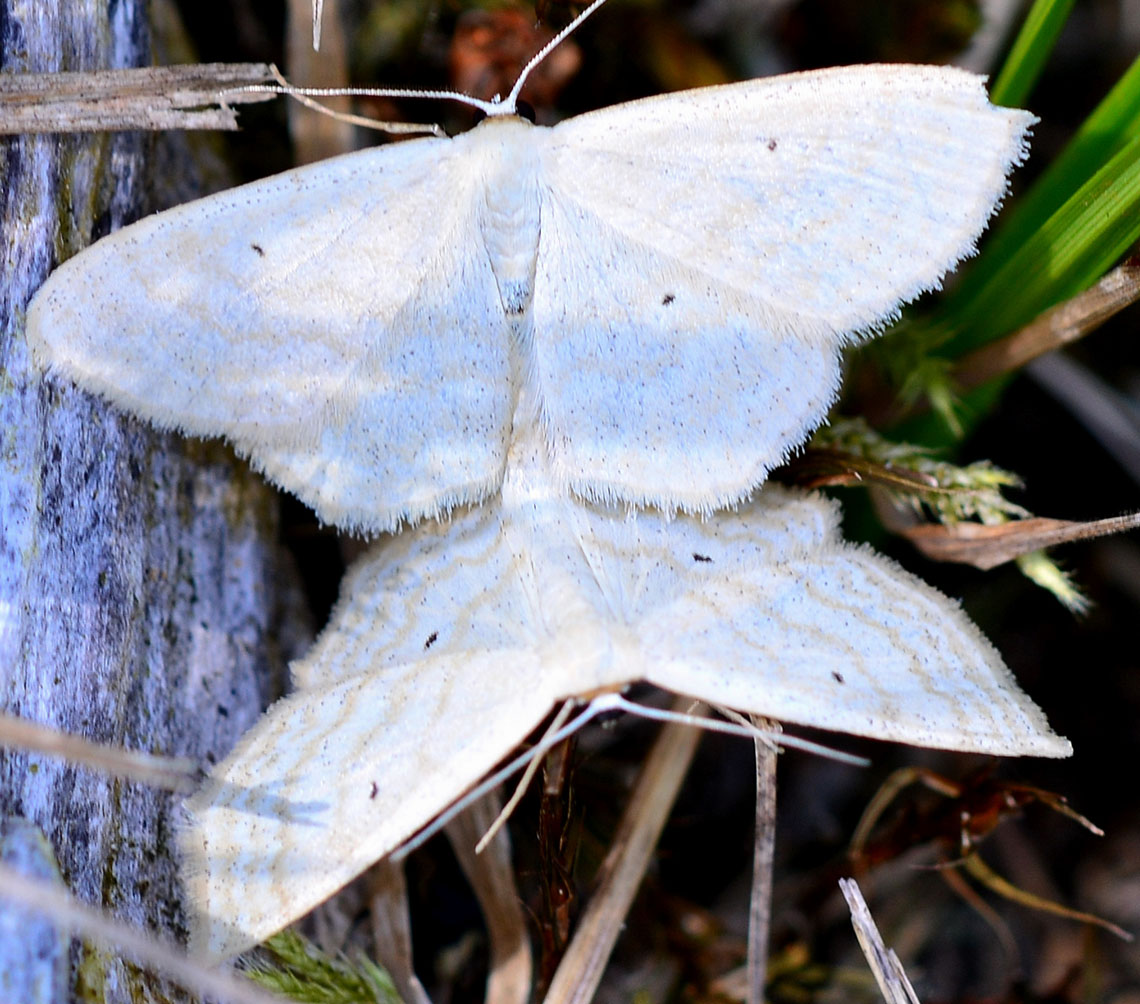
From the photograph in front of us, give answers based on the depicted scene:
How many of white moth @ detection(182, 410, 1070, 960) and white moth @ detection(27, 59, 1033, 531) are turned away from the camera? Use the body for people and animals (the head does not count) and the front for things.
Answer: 1

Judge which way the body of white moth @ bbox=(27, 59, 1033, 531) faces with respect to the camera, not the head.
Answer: away from the camera

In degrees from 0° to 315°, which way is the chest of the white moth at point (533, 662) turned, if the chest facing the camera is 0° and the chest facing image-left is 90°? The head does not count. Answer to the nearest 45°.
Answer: approximately 0°

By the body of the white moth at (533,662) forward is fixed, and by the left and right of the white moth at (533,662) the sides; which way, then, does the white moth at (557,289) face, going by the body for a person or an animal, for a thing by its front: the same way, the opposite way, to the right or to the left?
the opposite way
